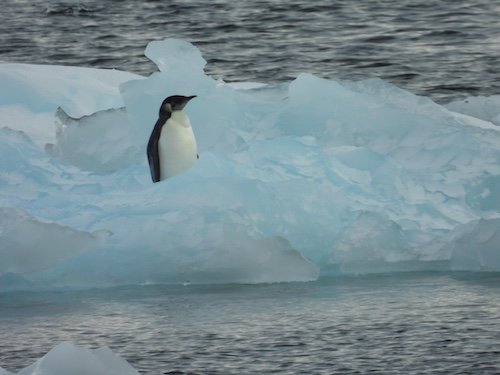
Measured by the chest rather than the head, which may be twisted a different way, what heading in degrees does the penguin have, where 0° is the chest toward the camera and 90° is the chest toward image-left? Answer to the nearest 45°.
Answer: approximately 315°

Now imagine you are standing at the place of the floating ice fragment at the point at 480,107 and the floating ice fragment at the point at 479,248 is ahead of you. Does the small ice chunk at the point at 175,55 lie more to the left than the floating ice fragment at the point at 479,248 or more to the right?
right

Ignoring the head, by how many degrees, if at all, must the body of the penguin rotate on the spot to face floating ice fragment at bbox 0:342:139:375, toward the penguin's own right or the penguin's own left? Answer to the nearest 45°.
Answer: approximately 45° to the penguin's own right

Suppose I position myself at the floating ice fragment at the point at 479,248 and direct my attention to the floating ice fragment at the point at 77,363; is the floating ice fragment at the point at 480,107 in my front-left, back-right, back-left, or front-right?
back-right

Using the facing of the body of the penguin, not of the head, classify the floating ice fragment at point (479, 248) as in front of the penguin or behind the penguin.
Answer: in front

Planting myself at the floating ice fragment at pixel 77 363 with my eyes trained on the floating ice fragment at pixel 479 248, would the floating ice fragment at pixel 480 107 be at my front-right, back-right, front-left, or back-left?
front-left
